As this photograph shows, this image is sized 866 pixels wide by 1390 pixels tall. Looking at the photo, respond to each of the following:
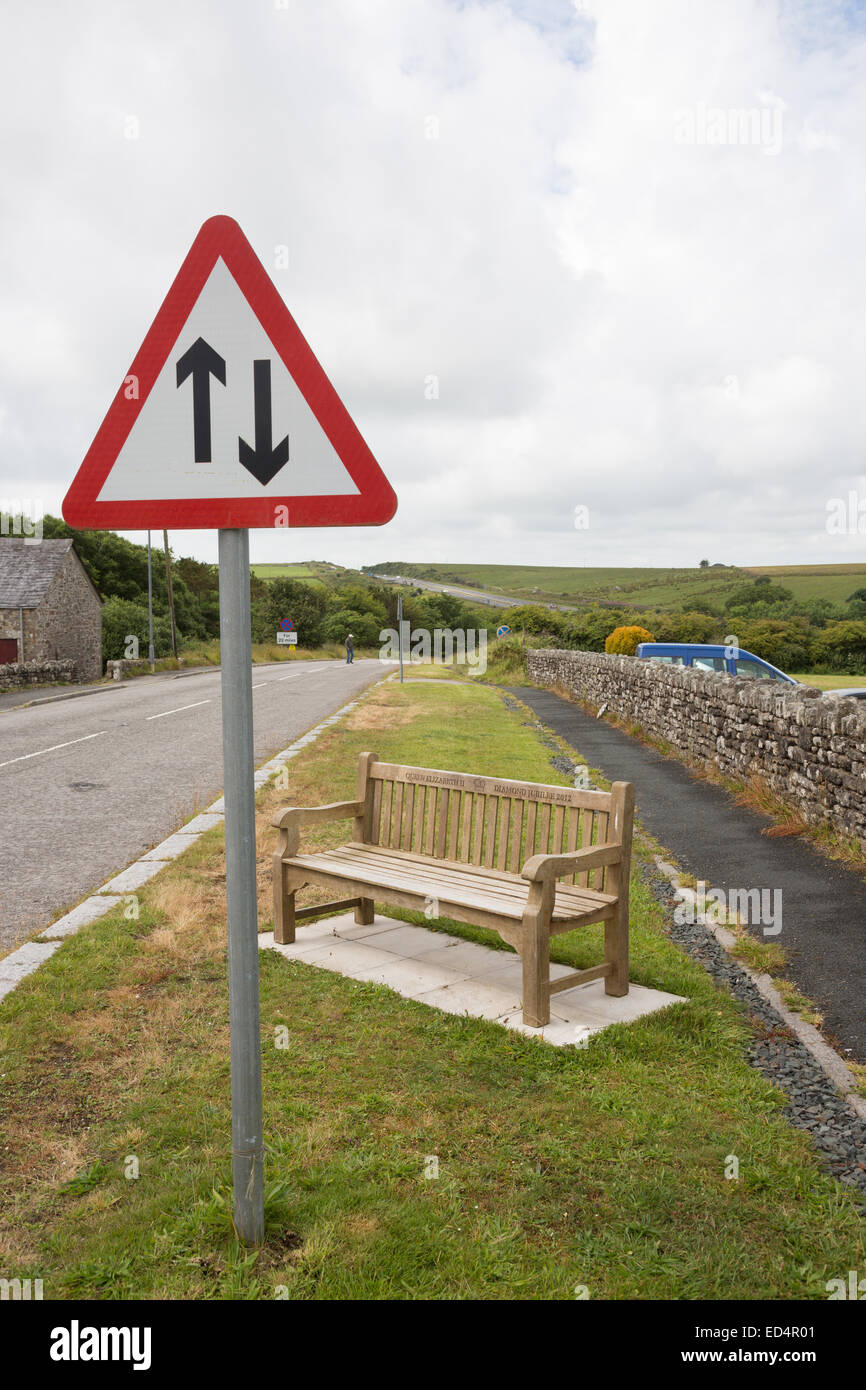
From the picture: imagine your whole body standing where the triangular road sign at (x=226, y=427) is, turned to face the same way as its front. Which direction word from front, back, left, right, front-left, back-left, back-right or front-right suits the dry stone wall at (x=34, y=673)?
back

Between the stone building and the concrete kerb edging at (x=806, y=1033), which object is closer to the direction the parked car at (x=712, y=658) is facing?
the concrete kerb edging

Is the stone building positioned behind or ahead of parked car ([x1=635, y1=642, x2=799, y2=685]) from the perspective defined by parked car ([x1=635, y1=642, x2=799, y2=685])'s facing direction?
behind

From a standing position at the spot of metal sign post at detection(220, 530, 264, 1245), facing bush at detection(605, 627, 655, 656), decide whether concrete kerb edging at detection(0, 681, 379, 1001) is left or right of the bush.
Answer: left

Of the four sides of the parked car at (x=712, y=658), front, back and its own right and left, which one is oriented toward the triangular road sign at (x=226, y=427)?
right

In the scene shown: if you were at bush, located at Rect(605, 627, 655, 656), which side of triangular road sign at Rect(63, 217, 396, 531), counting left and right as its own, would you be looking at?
back

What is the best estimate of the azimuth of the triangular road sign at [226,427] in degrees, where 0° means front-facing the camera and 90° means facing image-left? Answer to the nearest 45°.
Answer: approximately 0°

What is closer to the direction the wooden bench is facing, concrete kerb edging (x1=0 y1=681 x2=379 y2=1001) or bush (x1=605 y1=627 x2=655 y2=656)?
the concrete kerb edging

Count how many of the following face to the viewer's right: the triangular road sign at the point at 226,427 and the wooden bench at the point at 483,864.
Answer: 0

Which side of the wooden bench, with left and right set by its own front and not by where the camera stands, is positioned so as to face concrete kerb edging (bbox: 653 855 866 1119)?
left

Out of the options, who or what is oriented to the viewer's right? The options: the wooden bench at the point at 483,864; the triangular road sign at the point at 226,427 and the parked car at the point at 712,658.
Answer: the parked car
